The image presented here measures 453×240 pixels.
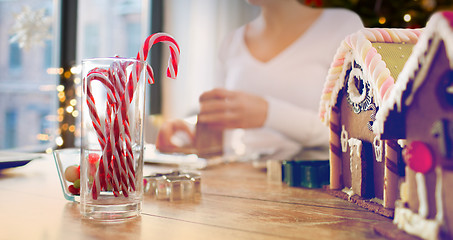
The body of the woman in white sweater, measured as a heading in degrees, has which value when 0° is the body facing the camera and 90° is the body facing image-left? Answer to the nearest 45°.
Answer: approximately 45°

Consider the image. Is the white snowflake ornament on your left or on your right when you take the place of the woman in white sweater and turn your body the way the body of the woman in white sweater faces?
on your right

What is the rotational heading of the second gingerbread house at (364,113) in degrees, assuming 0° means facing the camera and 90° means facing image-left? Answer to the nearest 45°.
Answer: approximately 45°

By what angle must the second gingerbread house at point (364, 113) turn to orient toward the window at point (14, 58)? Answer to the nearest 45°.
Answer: approximately 90° to its right
